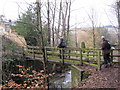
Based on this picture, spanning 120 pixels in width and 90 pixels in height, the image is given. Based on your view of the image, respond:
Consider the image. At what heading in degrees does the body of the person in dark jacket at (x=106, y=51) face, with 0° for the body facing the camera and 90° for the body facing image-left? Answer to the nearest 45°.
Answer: approximately 90°
